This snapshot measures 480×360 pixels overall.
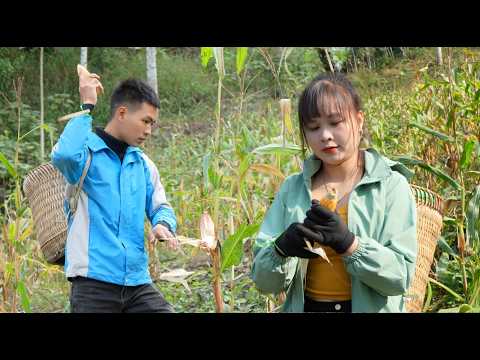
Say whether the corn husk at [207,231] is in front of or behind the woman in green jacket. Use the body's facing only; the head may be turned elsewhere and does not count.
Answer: behind

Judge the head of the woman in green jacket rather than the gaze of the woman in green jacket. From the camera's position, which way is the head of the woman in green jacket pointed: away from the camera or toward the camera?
toward the camera

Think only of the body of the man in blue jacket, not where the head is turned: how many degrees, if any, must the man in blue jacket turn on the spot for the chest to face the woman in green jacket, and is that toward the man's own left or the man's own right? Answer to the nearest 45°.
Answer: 0° — they already face them

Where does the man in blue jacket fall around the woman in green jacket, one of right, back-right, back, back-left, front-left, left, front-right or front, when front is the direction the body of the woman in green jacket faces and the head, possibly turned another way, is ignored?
back-right

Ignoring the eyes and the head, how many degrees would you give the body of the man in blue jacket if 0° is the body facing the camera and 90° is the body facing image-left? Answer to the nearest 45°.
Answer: approximately 315°

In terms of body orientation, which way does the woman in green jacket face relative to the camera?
toward the camera

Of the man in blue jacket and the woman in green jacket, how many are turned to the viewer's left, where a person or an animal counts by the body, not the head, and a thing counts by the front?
0

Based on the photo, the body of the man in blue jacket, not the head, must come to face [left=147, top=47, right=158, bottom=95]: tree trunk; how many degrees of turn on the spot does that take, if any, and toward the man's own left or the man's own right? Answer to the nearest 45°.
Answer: approximately 135° to the man's own left

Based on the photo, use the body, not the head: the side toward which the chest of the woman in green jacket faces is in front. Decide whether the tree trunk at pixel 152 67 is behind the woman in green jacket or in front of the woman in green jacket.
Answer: behind
